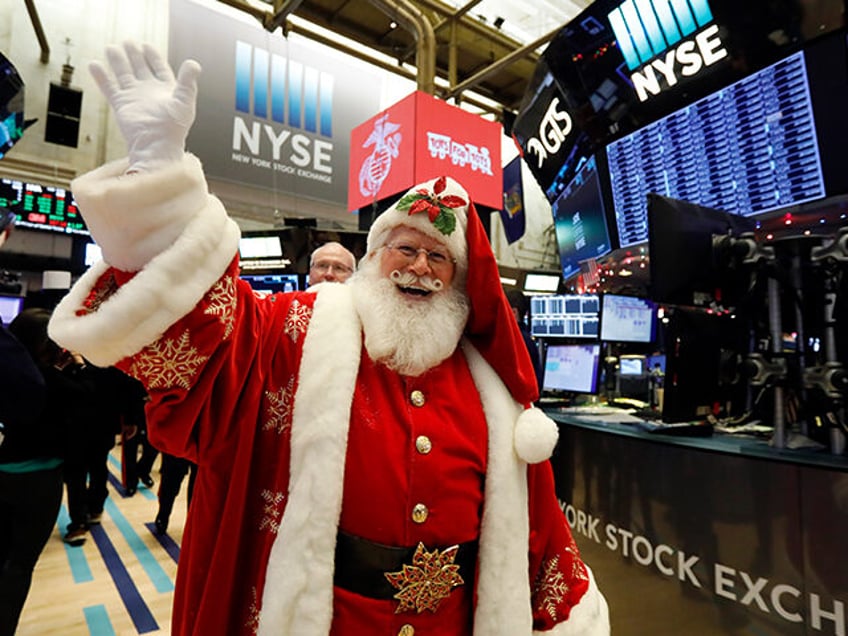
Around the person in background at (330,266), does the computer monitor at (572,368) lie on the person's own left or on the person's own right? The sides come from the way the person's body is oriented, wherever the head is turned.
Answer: on the person's own left

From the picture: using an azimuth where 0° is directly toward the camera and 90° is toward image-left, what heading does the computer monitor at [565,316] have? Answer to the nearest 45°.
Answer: approximately 0°

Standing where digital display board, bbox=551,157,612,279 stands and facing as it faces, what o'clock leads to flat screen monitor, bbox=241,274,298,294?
The flat screen monitor is roughly at 1 o'clock from the digital display board.

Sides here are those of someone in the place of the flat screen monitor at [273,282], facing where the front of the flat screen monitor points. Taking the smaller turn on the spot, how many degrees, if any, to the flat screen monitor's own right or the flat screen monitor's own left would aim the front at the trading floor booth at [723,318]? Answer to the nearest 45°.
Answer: approximately 45° to the flat screen monitor's own left

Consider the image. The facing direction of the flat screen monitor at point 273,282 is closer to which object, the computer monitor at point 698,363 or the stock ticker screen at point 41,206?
the computer monitor

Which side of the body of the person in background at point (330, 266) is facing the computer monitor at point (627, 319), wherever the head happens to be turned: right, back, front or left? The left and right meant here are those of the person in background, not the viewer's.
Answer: left
